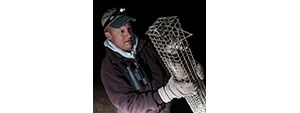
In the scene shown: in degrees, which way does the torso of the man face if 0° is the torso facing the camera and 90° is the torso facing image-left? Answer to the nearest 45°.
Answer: approximately 315°

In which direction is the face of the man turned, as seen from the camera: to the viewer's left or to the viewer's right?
to the viewer's right
